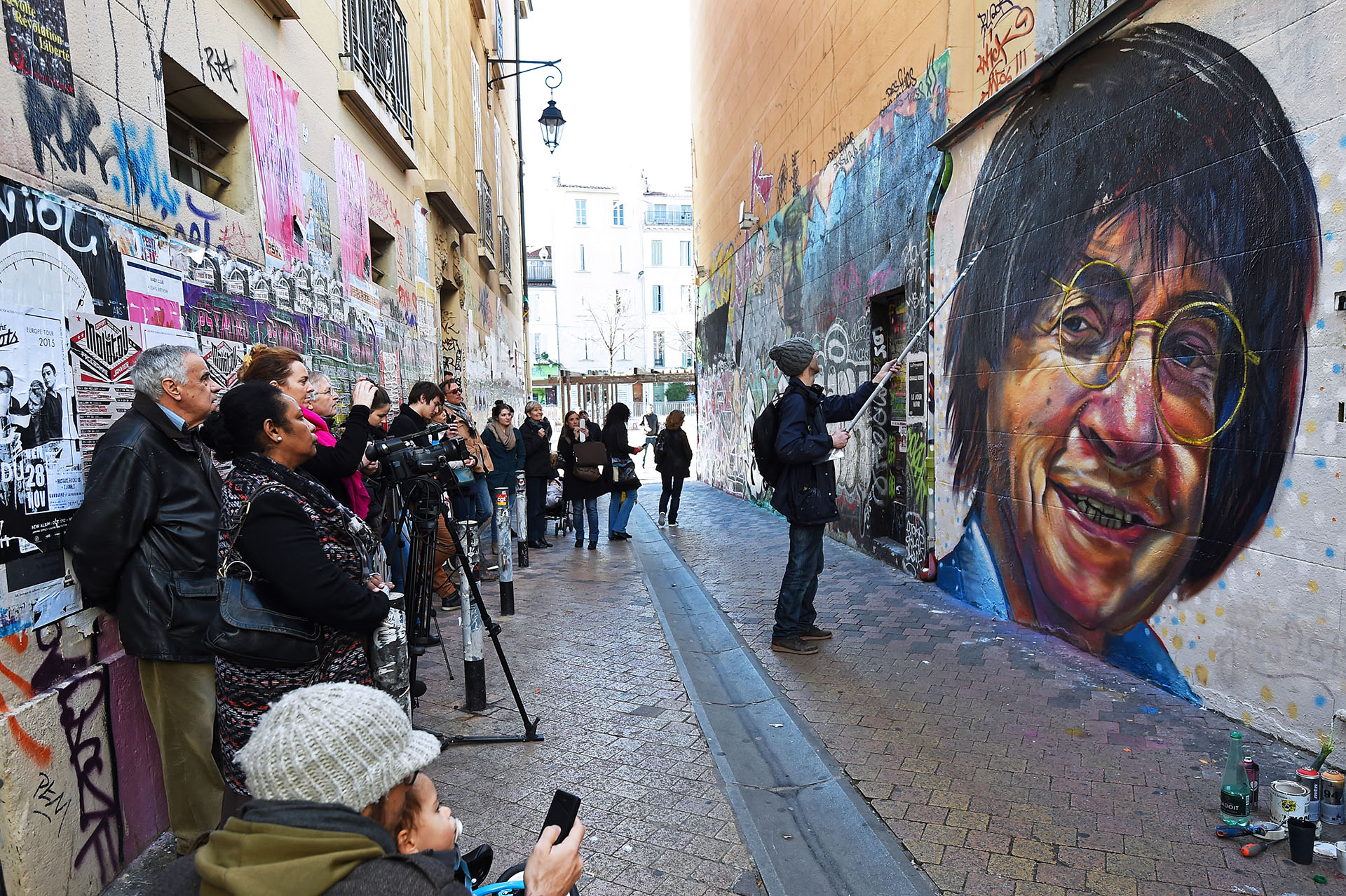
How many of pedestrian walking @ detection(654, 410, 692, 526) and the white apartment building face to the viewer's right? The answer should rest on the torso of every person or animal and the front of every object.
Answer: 0

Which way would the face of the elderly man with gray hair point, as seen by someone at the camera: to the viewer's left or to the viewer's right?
to the viewer's right

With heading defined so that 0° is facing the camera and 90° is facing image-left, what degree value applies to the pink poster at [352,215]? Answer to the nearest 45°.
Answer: approximately 315°

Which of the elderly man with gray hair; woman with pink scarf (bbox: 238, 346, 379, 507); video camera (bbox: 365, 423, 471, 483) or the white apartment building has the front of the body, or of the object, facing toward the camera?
the white apartment building

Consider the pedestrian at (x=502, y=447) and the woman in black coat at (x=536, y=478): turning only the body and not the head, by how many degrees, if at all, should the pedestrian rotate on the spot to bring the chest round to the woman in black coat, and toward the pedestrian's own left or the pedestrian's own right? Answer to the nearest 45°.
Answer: approximately 90° to the pedestrian's own left

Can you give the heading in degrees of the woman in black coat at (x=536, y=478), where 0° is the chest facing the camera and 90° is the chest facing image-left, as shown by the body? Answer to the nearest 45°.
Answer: approximately 315°

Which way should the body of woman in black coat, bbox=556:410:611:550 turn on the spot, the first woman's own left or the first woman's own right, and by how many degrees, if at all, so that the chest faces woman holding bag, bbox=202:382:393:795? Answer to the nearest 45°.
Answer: approximately 45° to the first woman's own right

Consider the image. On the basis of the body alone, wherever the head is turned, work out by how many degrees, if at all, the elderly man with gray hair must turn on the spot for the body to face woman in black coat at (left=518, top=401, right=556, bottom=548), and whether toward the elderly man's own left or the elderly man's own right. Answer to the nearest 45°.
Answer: approximately 45° to the elderly man's own left

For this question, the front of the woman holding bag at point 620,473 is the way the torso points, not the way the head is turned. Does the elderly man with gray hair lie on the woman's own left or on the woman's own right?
on the woman's own right

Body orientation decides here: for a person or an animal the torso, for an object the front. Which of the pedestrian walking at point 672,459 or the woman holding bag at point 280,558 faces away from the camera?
the pedestrian walking

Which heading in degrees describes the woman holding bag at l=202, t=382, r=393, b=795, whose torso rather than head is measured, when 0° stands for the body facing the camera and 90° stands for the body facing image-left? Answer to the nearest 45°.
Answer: approximately 270°

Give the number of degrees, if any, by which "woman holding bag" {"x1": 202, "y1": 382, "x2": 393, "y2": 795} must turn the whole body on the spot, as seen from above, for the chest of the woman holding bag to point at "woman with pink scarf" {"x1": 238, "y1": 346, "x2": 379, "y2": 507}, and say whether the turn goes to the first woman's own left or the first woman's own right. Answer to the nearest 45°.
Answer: approximately 90° to the first woman's own left

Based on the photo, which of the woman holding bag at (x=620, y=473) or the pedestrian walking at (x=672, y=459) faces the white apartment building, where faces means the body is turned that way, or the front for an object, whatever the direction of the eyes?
the pedestrian walking
